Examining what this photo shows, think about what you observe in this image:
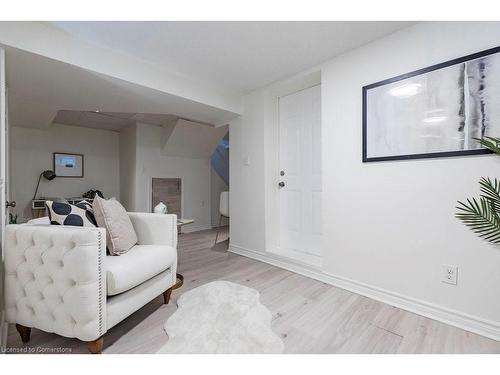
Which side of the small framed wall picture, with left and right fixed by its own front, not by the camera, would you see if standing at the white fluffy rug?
front

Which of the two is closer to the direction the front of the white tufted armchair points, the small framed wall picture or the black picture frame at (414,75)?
the black picture frame

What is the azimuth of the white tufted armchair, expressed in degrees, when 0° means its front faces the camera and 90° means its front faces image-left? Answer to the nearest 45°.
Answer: approximately 315°

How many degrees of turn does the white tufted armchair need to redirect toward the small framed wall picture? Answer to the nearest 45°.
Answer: approximately 135° to its left

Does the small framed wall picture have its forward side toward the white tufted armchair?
yes

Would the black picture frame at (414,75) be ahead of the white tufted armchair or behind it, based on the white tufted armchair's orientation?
ahead

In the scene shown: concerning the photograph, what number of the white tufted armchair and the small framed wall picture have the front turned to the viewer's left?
0

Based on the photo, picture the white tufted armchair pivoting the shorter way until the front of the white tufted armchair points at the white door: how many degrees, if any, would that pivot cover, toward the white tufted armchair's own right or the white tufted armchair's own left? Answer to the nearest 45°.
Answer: approximately 45° to the white tufted armchair's own left

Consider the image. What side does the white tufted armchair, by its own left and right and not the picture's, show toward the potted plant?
front

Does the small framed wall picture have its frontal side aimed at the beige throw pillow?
yes
